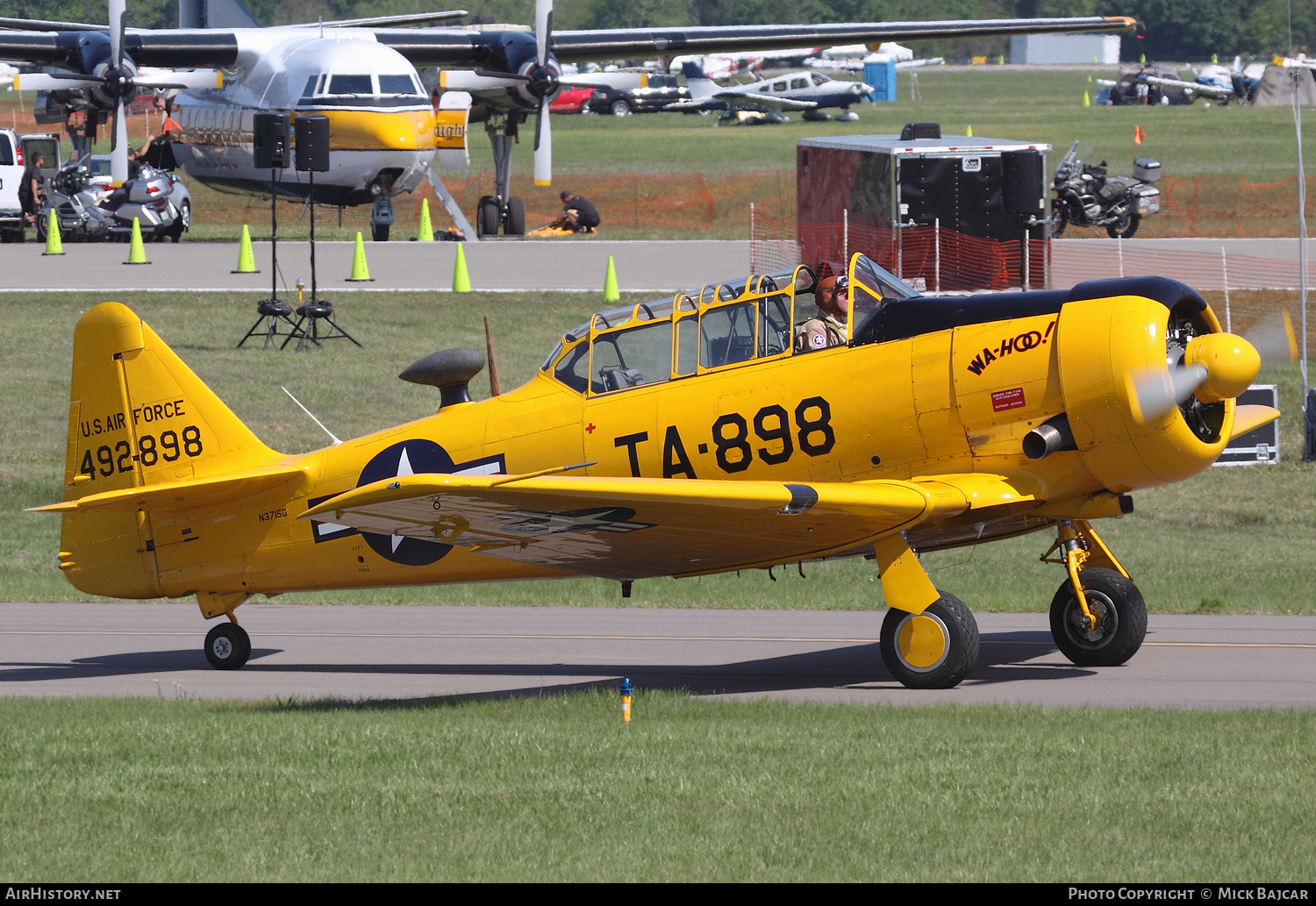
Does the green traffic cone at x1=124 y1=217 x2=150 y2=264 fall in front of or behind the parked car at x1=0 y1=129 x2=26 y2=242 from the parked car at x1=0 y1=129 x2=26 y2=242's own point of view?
behind

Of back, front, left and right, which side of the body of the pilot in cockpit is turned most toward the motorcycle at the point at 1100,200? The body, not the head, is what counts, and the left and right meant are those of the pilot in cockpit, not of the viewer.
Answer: left

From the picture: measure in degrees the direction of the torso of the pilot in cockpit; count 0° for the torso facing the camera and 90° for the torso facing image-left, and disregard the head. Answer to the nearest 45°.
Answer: approximately 270°

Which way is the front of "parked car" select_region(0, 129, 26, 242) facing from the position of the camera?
facing away from the viewer

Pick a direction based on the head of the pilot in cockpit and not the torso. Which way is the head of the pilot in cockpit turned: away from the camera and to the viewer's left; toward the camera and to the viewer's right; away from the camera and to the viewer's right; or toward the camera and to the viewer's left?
toward the camera and to the viewer's right

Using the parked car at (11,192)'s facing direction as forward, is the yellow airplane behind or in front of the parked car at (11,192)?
behind

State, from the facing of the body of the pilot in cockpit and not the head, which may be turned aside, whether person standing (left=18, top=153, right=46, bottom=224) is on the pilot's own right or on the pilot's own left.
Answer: on the pilot's own left
